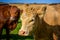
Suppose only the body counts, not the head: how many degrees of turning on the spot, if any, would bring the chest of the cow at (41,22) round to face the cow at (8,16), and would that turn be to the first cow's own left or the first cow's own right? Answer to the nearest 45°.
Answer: approximately 45° to the first cow's own right

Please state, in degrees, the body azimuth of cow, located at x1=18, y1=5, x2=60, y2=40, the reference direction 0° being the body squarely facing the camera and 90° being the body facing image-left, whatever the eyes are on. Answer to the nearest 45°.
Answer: approximately 45°

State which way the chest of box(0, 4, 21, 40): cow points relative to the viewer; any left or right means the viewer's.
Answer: facing to the right of the viewer
